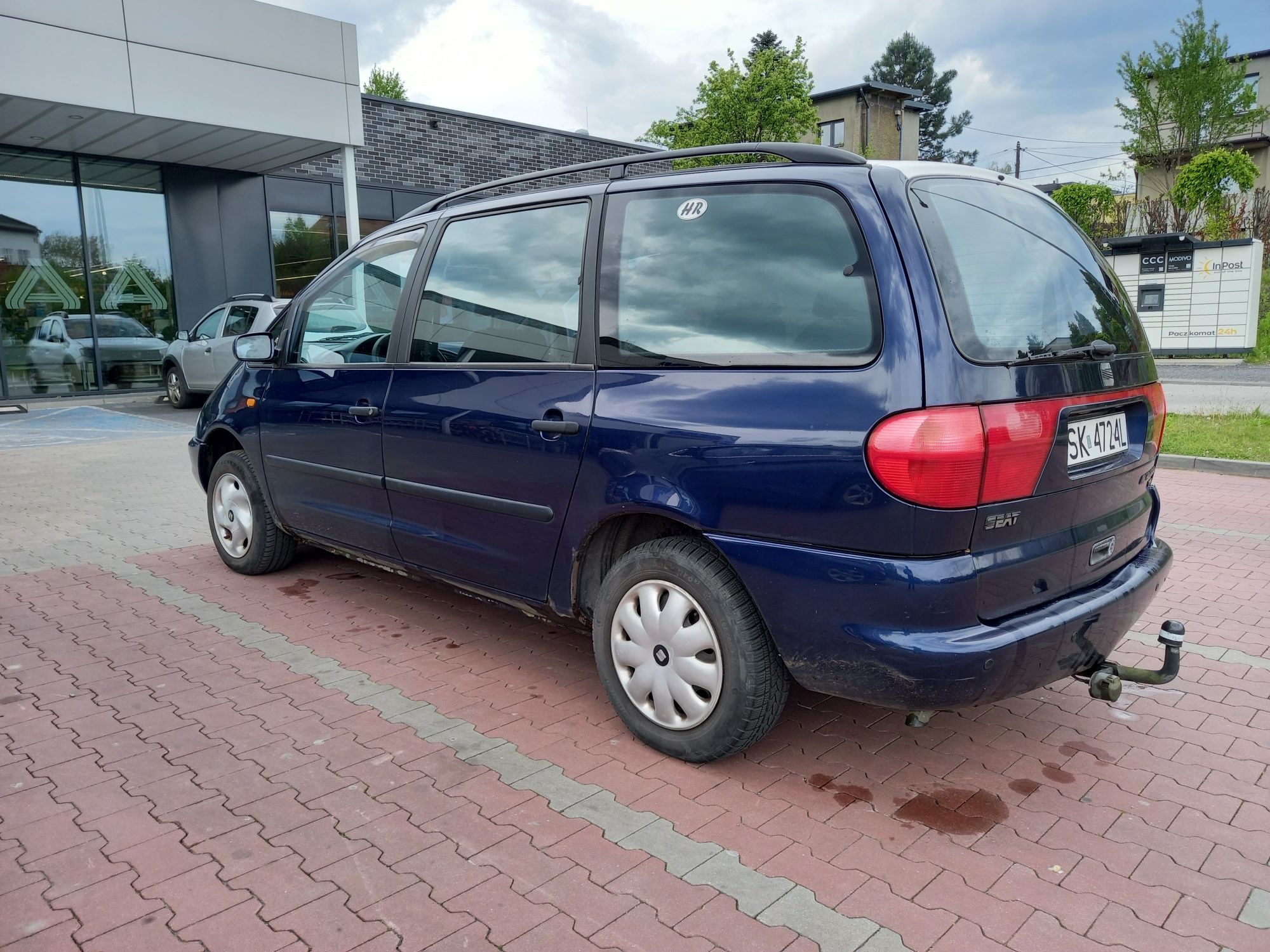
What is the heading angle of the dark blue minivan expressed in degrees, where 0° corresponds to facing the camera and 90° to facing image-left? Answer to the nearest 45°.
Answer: approximately 135°

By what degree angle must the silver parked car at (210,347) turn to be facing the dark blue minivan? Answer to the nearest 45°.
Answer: approximately 135° to its left

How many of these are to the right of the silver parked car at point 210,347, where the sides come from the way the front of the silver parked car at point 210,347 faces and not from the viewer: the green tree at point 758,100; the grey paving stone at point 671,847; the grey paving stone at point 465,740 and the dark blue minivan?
1

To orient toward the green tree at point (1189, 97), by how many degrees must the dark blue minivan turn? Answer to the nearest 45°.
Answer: approximately 90° to its right

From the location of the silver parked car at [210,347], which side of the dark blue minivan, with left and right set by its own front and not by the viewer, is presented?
front

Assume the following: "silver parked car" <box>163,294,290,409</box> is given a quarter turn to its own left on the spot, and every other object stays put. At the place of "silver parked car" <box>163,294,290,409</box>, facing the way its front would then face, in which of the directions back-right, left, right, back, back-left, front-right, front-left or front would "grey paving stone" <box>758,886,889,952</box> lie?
front-left

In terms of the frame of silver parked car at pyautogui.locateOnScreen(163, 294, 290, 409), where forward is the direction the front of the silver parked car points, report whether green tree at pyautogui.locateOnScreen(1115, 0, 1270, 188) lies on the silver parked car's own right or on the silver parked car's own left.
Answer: on the silver parked car's own right

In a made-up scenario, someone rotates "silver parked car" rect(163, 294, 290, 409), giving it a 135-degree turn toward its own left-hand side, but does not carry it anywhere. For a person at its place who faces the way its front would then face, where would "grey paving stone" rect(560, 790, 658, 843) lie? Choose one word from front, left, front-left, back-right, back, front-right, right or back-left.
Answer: front

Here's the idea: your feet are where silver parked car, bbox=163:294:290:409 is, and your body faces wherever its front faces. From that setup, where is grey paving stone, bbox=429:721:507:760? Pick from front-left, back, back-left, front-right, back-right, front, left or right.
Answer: back-left

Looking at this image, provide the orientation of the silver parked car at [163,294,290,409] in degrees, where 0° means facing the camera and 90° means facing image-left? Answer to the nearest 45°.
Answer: approximately 135°

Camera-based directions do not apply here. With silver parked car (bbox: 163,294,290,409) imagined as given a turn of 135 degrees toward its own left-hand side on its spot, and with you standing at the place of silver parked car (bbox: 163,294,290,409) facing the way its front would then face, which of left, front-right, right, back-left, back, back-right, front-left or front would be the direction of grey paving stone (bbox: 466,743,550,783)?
front

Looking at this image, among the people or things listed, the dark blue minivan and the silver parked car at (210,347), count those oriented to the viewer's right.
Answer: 0
